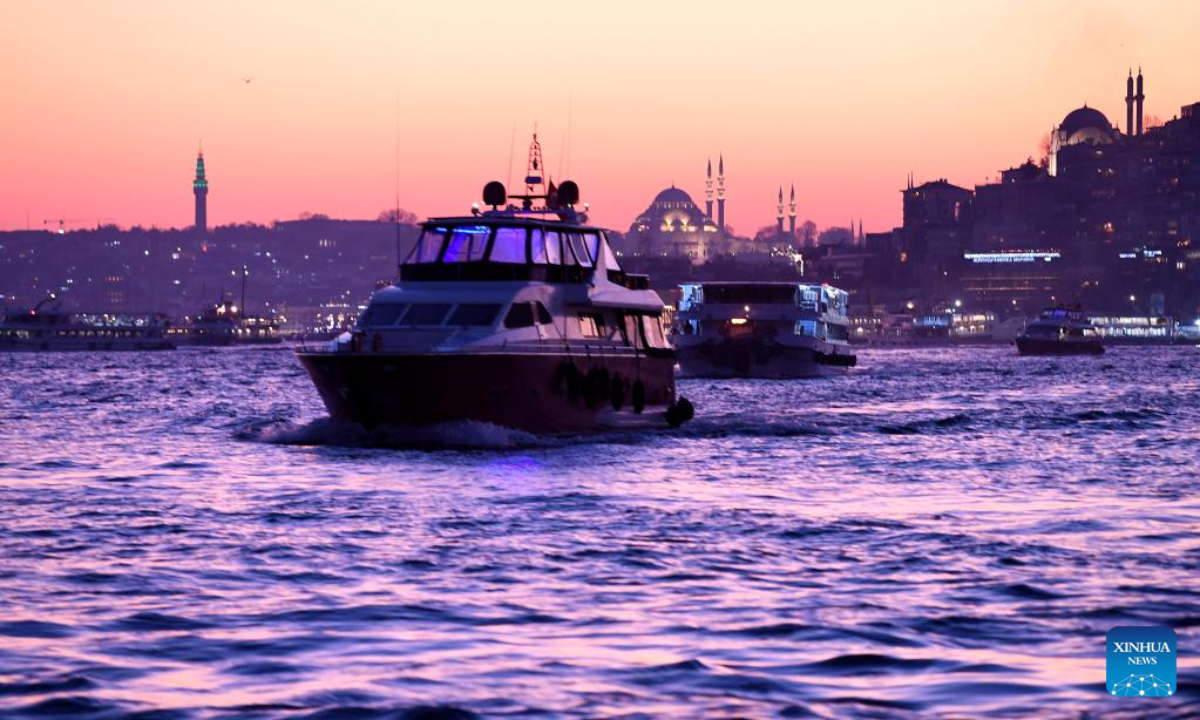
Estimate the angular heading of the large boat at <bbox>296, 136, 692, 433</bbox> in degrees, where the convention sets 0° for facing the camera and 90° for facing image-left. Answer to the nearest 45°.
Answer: approximately 45°
